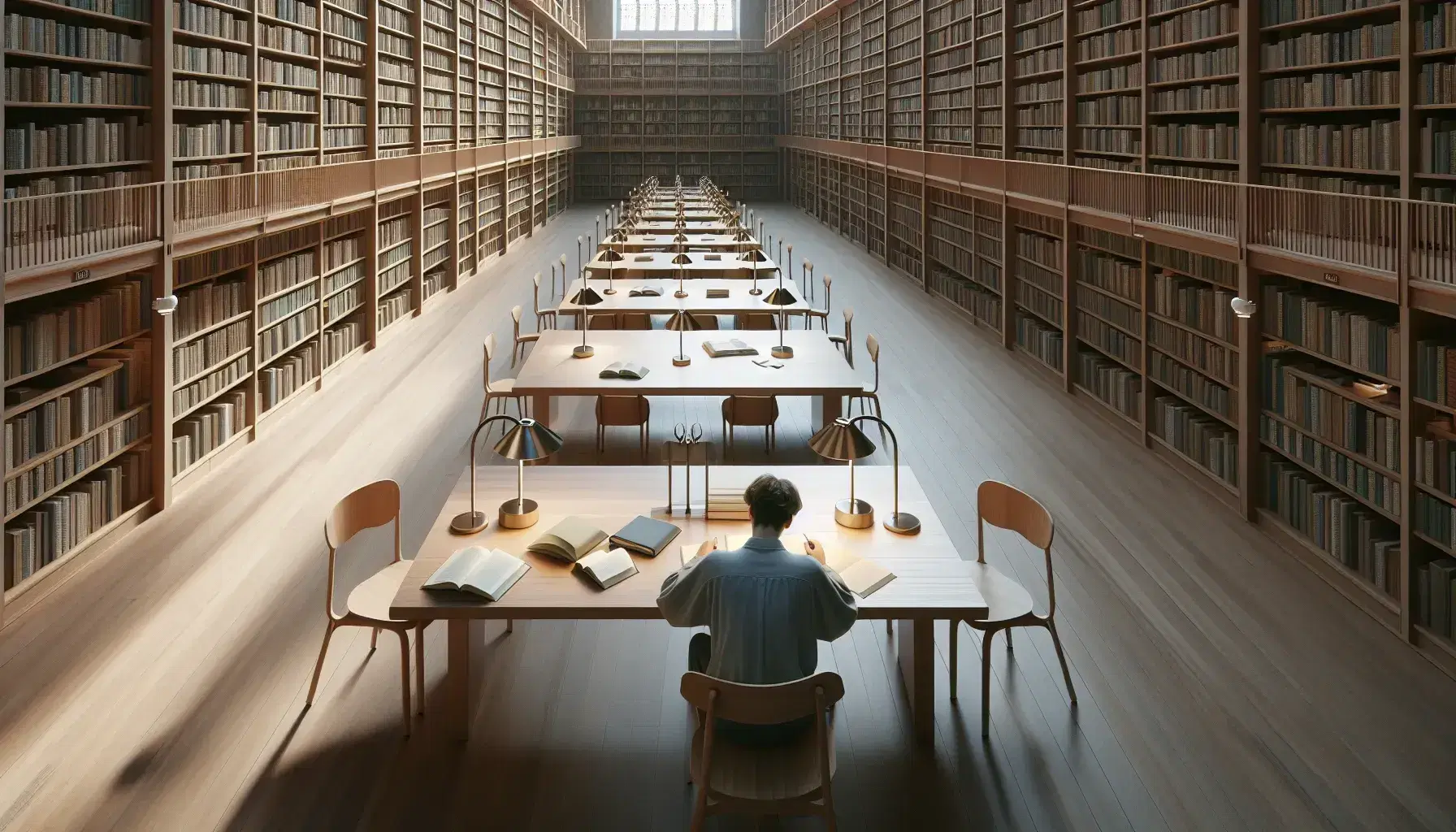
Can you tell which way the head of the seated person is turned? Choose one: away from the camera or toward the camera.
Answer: away from the camera

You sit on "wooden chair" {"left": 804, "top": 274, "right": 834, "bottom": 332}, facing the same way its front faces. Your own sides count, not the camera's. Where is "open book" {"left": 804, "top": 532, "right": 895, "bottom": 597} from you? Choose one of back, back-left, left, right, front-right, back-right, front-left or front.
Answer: left

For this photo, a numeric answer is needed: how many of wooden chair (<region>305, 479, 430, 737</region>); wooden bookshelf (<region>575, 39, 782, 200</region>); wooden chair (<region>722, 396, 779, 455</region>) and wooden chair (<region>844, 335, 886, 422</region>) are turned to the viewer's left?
1

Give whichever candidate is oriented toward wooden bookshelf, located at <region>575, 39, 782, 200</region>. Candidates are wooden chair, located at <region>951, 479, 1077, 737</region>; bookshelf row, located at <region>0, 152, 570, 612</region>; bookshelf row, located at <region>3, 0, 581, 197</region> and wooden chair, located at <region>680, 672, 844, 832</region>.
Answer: wooden chair, located at <region>680, 672, 844, 832</region>

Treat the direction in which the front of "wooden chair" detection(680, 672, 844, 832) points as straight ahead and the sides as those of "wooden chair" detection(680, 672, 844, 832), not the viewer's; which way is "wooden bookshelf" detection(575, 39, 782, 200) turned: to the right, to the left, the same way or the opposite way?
the opposite way

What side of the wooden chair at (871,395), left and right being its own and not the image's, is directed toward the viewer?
left

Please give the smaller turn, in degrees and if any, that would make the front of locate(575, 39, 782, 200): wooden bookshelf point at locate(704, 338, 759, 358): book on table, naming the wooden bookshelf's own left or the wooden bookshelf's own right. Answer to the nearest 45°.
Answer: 0° — it already faces it

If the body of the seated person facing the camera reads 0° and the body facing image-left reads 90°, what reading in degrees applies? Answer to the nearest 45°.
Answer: approximately 180°

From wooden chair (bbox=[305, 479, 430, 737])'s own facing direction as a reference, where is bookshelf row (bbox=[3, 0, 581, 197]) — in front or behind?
behind

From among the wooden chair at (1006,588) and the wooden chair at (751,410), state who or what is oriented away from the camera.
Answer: the wooden chair at (751,410)

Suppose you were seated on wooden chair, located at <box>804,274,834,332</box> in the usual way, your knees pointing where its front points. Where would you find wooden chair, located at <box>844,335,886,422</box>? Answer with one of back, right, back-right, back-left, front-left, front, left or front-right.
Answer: left

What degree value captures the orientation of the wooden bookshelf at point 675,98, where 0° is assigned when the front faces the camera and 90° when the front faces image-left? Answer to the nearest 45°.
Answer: approximately 0°

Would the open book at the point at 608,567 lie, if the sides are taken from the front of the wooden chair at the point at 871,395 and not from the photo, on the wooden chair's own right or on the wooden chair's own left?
on the wooden chair's own left
